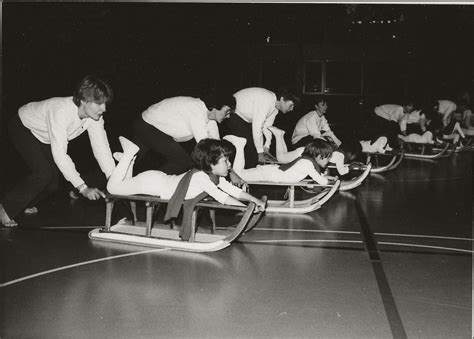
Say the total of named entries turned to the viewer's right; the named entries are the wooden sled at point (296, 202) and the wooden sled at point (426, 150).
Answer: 2

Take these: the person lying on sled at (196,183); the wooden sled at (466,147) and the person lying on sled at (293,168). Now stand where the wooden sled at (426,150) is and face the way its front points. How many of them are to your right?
2

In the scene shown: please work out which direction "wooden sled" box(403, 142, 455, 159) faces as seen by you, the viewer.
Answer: facing to the right of the viewer

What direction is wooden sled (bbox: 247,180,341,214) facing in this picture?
to the viewer's right

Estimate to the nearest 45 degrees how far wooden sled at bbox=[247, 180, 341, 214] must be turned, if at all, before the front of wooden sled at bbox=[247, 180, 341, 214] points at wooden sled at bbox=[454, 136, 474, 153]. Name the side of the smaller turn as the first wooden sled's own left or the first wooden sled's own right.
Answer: approximately 45° to the first wooden sled's own left

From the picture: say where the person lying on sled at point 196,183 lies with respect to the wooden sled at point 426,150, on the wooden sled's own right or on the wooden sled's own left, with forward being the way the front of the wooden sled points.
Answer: on the wooden sled's own right

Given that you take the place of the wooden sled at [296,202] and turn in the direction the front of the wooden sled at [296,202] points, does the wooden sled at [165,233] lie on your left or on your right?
on your right

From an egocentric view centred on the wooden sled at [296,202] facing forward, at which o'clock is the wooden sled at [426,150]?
the wooden sled at [426,150] is roughly at 10 o'clock from the wooden sled at [296,202].
